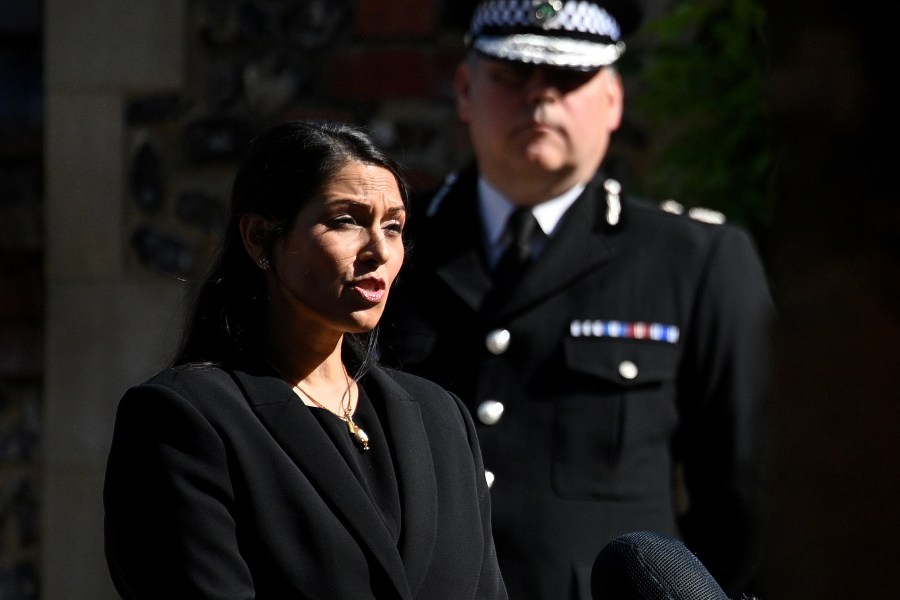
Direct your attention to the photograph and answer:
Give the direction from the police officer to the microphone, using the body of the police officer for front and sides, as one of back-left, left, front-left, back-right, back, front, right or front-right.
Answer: front-left

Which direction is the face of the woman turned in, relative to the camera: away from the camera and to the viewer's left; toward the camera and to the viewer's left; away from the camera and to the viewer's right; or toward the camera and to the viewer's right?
toward the camera and to the viewer's right

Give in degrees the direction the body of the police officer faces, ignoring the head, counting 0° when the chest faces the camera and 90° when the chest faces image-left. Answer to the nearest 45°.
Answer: approximately 45°

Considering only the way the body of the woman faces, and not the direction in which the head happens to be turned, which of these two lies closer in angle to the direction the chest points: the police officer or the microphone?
the microphone

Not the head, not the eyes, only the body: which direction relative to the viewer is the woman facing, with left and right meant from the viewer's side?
facing the viewer and to the right of the viewer

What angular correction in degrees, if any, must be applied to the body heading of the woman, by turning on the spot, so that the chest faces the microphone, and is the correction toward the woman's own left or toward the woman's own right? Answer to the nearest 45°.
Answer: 0° — they already face it

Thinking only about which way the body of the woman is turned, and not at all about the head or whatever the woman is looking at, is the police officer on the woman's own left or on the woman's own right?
on the woman's own left

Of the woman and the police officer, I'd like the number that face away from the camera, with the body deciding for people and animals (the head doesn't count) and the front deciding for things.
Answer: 0
